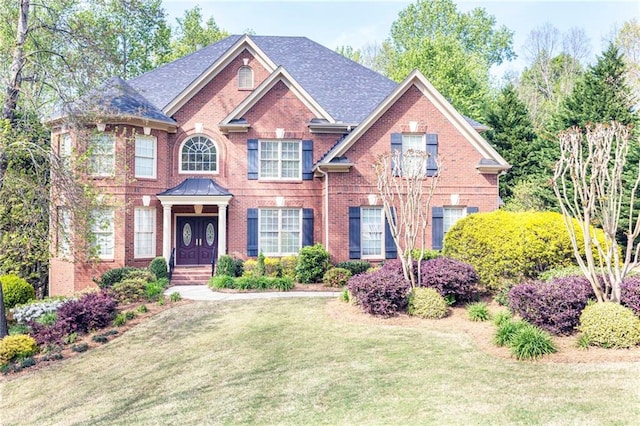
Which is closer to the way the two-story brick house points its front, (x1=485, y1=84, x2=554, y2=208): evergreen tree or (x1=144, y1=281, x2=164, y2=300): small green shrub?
the small green shrub

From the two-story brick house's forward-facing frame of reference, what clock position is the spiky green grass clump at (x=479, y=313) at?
The spiky green grass clump is roughly at 11 o'clock from the two-story brick house.

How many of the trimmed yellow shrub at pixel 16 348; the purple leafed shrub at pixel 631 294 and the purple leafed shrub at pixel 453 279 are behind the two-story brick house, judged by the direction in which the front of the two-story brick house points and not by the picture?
0

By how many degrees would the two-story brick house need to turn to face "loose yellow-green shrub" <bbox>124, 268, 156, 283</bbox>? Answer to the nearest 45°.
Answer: approximately 45° to its right

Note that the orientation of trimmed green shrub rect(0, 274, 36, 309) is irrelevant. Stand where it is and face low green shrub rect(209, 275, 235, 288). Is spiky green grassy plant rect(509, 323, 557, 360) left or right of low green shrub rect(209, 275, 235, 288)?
right

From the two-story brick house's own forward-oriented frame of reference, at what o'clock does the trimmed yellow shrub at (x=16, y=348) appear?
The trimmed yellow shrub is roughly at 1 o'clock from the two-story brick house.

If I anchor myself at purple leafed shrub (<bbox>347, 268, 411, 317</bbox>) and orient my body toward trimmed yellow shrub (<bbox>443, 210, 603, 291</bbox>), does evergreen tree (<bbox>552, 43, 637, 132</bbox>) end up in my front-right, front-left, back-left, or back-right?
front-left

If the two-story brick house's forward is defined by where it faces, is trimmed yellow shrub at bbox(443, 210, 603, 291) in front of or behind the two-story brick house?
in front

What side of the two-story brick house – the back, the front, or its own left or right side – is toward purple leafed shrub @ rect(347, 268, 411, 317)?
front

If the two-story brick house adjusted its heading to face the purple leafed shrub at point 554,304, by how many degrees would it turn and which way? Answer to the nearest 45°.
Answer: approximately 45° to its left

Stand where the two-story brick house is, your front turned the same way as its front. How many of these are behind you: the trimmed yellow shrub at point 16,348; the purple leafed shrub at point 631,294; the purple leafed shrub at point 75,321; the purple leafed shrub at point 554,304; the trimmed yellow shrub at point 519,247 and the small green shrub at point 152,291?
0

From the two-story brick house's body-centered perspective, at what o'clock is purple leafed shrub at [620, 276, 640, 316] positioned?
The purple leafed shrub is roughly at 11 o'clock from the two-story brick house.

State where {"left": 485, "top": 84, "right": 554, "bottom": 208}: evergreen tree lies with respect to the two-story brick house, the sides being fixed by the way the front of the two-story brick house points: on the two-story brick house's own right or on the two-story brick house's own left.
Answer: on the two-story brick house's own left

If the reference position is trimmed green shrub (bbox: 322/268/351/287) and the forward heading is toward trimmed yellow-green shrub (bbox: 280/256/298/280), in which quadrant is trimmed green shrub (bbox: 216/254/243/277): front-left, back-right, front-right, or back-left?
front-left

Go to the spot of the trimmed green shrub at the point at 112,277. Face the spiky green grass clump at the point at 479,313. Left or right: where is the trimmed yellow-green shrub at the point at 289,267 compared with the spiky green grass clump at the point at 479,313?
left

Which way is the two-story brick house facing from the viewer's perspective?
toward the camera

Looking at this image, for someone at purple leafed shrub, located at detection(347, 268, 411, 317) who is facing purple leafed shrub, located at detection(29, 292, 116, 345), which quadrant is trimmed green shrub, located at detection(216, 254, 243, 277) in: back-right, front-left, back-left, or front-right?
front-right
